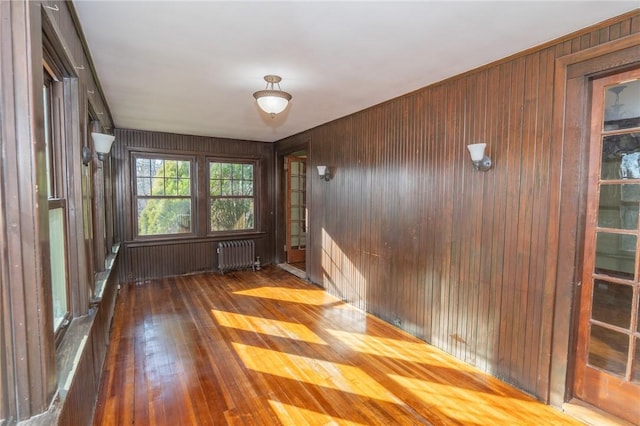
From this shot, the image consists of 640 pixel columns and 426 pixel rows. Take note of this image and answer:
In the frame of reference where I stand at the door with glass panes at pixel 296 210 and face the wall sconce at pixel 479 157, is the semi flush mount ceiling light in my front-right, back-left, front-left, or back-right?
front-right

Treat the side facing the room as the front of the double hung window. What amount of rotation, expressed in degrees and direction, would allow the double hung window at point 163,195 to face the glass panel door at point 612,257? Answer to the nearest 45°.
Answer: approximately 45° to its left

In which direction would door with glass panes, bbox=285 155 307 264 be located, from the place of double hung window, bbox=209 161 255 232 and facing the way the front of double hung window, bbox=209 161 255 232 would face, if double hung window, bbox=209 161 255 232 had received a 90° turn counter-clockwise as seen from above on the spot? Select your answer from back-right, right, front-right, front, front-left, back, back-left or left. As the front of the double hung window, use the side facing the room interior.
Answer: front

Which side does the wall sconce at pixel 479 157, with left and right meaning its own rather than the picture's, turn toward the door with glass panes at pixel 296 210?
right

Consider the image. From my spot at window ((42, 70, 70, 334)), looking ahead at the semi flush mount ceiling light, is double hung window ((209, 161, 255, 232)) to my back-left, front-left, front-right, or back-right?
front-left

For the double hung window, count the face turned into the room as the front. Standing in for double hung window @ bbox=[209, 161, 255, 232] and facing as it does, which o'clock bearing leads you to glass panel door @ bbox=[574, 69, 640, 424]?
The glass panel door is roughly at 11 o'clock from the double hung window.

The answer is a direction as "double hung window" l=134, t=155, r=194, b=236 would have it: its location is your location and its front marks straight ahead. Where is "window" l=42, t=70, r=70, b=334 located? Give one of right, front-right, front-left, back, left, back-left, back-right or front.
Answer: front

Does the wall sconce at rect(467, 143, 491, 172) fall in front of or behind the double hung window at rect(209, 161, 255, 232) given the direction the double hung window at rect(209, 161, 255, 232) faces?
in front

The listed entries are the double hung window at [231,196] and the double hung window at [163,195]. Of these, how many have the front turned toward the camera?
2

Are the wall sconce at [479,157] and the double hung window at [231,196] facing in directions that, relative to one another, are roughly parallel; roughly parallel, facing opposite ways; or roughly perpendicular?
roughly perpendicular

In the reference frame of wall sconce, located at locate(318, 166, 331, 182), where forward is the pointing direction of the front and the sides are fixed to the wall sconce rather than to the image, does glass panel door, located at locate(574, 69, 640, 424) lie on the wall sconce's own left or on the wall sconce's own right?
on the wall sconce's own left

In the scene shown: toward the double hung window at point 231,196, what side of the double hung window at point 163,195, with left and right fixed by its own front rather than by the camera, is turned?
left

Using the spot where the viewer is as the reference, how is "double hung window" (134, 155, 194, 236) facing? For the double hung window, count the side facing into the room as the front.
facing the viewer

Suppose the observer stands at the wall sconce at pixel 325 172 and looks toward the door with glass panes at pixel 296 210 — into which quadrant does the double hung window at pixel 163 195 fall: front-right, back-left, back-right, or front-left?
front-left

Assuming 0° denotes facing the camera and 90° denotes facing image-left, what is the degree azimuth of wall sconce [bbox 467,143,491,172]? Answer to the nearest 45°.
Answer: approximately 45°

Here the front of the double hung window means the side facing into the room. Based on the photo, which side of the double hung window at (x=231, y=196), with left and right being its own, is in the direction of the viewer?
front

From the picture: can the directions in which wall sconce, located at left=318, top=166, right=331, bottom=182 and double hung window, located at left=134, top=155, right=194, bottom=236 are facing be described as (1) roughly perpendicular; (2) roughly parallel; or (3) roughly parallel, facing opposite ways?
roughly perpendicular

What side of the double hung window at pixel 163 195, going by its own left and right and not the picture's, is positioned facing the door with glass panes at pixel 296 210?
left

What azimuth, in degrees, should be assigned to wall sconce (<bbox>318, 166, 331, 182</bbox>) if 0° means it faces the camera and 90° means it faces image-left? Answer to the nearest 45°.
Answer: approximately 45°
